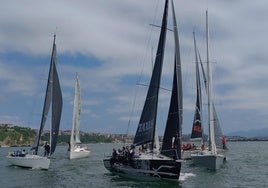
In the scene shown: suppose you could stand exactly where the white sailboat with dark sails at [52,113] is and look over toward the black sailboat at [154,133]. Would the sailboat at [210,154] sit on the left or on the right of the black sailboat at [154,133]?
left

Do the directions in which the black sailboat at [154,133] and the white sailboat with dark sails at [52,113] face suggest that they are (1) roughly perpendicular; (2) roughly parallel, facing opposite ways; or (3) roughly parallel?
roughly parallel

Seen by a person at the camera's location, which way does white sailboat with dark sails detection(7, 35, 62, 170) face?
facing the viewer and to the right of the viewer
